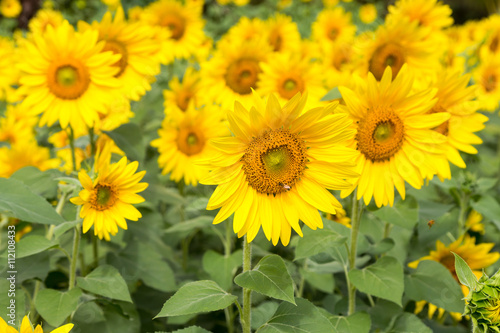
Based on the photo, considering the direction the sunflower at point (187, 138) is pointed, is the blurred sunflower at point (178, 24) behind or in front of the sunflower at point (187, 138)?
behind

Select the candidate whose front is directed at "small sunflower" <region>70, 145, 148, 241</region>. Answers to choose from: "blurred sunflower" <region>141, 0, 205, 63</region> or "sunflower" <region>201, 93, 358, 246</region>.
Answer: the blurred sunflower

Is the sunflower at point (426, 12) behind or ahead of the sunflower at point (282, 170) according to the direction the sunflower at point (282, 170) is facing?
behind

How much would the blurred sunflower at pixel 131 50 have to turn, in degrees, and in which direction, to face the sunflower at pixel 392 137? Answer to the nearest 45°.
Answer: approximately 45° to its left

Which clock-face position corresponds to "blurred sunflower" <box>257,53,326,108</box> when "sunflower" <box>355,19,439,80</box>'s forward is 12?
The blurred sunflower is roughly at 4 o'clock from the sunflower.

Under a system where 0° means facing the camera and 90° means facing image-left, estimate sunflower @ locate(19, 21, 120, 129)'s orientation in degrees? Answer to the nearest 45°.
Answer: approximately 0°
